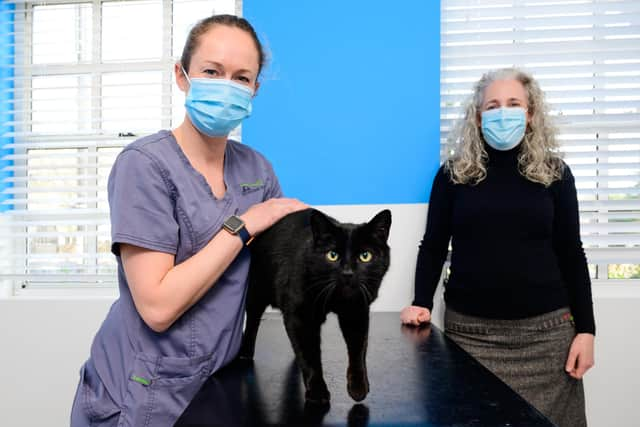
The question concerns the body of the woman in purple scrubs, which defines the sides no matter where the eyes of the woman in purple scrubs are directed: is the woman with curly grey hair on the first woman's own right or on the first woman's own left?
on the first woman's own left

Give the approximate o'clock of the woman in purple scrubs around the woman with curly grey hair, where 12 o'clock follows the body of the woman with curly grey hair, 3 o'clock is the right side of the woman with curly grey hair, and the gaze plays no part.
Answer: The woman in purple scrubs is roughly at 1 o'clock from the woman with curly grey hair.

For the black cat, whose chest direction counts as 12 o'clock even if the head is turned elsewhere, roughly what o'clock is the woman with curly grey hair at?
The woman with curly grey hair is roughly at 9 o'clock from the black cat.

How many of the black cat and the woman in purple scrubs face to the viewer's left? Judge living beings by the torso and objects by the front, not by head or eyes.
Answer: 0

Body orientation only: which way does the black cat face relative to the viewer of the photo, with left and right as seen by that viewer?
facing the viewer and to the right of the viewer
